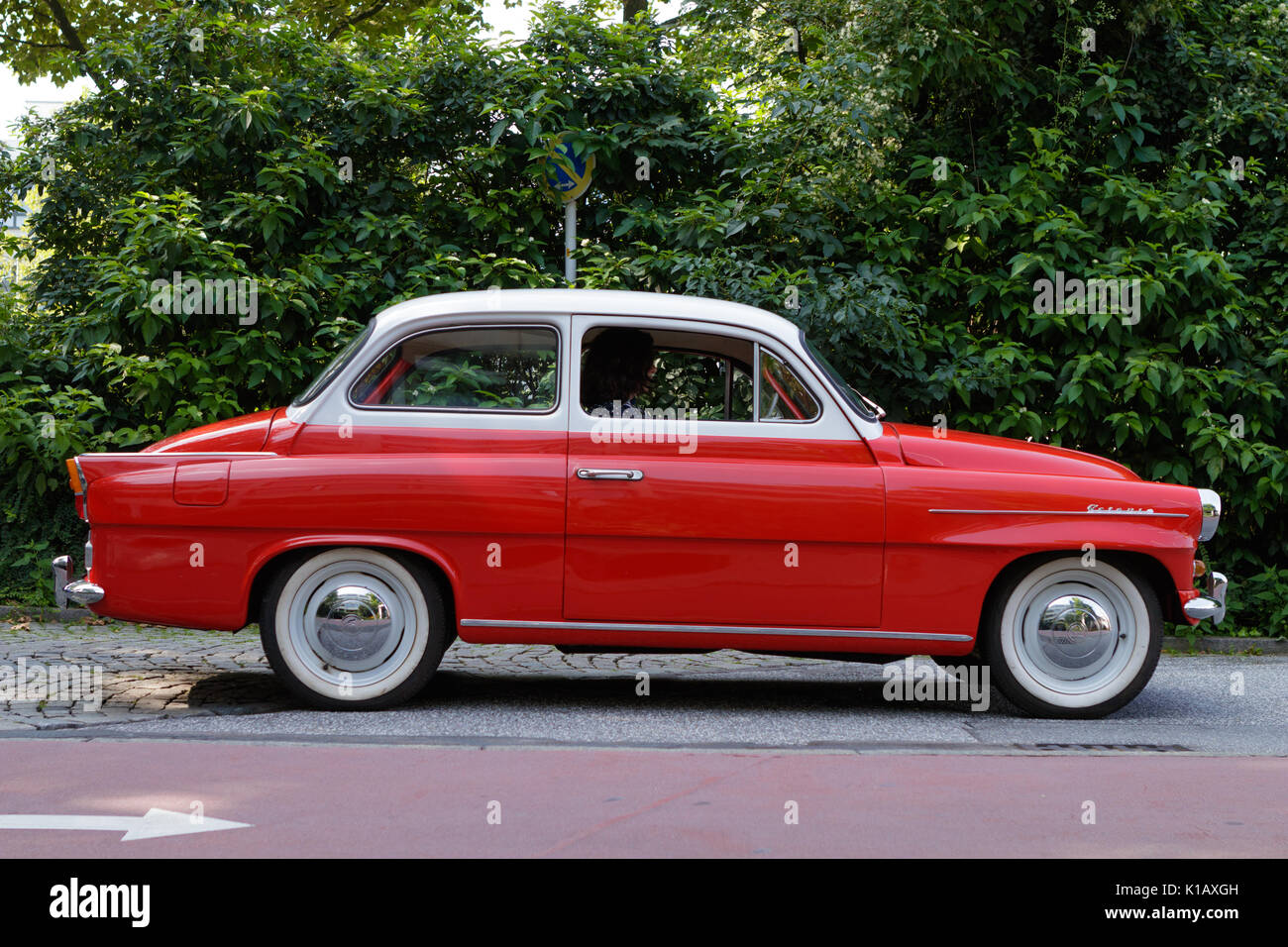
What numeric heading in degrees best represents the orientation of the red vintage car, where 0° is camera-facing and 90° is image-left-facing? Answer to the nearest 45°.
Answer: approximately 270°

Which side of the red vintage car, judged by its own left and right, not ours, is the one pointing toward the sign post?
left

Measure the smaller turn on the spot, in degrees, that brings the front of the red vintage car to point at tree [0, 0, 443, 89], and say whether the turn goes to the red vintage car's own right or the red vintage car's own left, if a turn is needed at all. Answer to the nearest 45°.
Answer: approximately 135° to the red vintage car's own left

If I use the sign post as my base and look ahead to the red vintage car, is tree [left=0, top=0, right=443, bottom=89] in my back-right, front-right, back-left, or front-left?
back-right
